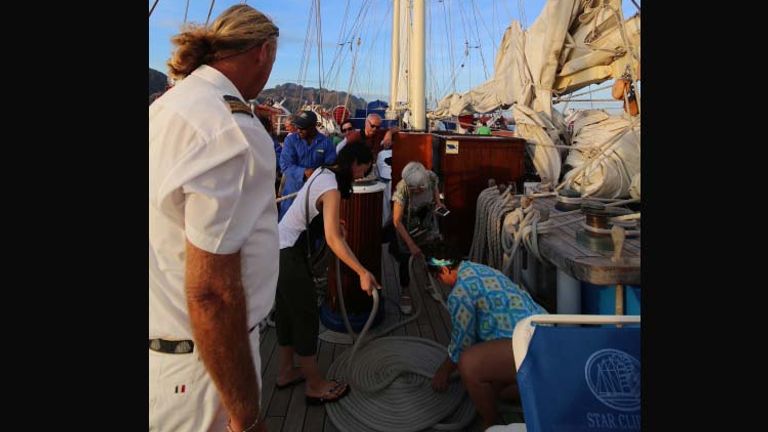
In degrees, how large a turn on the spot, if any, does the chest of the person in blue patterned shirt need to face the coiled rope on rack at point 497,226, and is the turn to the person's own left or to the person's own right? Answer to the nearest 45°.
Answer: approximately 90° to the person's own right

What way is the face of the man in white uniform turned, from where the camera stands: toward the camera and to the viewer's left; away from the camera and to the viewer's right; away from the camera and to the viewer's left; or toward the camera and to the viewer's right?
away from the camera and to the viewer's right

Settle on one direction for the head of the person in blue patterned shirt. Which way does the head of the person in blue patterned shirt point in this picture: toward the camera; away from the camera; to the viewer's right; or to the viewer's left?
to the viewer's left

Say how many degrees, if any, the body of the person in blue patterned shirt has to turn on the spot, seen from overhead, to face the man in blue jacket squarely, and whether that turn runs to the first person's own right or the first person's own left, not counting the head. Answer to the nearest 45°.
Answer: approximately 45° to the first person's own right

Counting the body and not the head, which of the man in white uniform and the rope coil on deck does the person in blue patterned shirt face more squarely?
the rope coil on deck

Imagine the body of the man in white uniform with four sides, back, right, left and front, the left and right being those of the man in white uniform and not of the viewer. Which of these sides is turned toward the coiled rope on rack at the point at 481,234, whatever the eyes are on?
front

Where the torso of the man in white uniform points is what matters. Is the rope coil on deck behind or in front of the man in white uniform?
in front

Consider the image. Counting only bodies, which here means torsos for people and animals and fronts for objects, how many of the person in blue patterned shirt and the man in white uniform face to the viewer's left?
1

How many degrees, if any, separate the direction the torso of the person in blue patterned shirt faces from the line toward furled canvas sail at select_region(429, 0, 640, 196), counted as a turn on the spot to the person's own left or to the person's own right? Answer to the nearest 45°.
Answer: approximately 90° to the person's own right

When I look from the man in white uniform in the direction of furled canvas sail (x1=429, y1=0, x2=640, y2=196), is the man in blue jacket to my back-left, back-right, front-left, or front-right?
front-left

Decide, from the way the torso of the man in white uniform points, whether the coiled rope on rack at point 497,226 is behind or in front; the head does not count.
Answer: in front

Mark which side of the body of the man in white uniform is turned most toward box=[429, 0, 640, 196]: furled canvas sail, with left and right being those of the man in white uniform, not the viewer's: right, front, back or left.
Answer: front

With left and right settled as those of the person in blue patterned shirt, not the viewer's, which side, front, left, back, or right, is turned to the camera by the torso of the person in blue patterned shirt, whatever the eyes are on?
left

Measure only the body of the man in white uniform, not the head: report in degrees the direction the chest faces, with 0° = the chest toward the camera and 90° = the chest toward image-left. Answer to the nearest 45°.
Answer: approximately 225°
